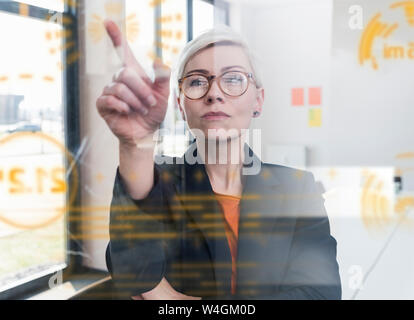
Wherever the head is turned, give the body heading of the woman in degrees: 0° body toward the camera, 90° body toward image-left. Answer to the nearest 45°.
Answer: approximately 0°
